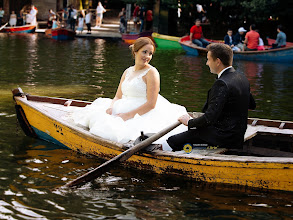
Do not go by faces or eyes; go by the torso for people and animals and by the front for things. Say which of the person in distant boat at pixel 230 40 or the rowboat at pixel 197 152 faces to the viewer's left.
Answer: the rowboat

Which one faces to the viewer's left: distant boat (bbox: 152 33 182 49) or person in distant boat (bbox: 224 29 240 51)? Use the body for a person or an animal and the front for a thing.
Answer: the distant boat

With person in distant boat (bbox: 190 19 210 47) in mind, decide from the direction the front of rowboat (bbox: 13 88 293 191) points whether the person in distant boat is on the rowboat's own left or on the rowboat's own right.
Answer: on the rowboat's own right

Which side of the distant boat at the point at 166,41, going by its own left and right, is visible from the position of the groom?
left

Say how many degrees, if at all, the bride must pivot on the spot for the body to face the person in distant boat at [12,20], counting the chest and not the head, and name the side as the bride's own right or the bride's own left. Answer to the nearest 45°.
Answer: approximately 135° to the bride's own right

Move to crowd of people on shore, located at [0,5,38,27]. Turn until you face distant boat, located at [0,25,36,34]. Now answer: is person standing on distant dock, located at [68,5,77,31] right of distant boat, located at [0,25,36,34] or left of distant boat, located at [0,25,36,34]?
left

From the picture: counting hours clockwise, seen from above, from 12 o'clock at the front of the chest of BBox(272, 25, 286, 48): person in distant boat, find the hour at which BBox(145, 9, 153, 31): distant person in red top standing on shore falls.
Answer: BBox(145, 9, 153, 31): distant person in red top standing on shore is roughly at 2 o'clock from BBox(272, 25, 286, 48): person in distant boat.

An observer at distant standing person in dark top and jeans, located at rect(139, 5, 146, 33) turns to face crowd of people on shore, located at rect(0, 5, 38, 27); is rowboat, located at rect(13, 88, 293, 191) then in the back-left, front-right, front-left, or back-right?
back-left

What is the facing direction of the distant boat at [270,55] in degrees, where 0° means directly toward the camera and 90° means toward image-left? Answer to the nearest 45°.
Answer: approximately 90°

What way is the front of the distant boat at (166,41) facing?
to the viewer's left

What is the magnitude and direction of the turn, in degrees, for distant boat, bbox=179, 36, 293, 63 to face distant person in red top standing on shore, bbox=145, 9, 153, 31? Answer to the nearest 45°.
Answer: approximately 45° to its right

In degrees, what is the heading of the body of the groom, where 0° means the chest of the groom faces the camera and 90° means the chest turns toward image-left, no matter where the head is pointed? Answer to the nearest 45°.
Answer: approximately 135°

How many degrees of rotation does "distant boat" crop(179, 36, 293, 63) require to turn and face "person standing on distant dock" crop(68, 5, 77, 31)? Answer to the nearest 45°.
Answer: approximately 45° to its right

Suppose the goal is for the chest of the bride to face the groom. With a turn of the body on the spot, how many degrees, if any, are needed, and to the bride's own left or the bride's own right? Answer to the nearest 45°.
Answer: approximately 90° to the bride's own left
